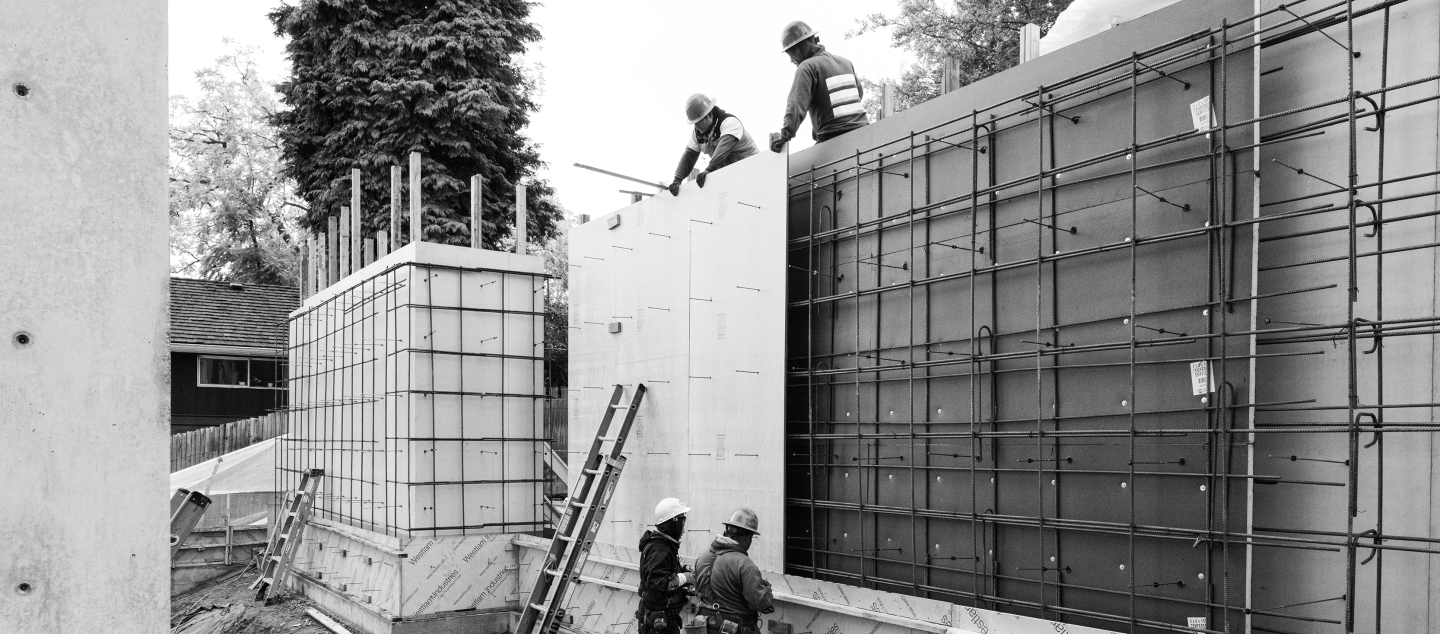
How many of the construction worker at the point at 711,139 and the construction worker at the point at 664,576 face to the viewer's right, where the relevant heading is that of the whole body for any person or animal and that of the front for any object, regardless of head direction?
1

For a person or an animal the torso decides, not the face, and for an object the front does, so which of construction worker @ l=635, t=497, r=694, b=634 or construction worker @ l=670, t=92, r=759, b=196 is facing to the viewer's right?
construction worker @ l=635, t=497, r=694, b=634

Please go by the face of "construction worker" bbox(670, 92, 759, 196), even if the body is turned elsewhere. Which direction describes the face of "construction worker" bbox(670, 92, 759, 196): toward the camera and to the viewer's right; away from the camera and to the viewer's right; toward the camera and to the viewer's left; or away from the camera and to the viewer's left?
toward the camera and to the viewer's left

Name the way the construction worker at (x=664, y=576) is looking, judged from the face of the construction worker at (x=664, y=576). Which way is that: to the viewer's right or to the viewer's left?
to the viewer's right

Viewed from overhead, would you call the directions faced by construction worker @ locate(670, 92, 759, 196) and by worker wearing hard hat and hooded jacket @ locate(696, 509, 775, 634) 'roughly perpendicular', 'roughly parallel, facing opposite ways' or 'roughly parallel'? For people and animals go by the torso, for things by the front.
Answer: roughly parallel, facing opposite ways

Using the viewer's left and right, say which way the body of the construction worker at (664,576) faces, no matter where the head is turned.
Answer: facing to the right of the viewer

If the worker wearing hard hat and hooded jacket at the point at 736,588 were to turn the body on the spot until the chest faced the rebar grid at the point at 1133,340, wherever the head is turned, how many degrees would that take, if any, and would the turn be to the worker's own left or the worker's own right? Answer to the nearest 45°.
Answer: approximately 90° to the worker's own right

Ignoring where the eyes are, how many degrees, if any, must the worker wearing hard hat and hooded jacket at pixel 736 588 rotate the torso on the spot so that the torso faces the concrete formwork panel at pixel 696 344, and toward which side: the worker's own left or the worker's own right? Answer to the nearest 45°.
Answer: approximately 45° to the worker's own left

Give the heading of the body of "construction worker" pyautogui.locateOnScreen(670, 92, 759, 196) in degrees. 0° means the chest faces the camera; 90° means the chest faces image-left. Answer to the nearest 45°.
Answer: approximately 45°

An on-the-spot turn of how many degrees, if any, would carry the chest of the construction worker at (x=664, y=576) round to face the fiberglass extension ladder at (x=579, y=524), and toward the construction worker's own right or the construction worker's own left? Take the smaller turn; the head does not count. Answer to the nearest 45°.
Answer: approximately 90° to the construction worker's own left

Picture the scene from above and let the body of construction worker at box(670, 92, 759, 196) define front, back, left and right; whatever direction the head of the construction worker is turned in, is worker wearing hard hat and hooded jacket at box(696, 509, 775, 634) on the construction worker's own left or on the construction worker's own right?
on the construction worker's own left
